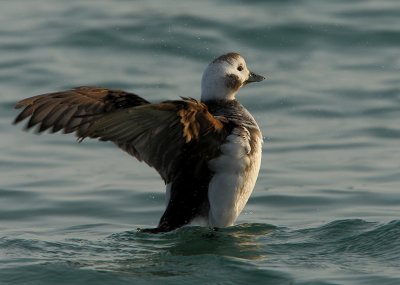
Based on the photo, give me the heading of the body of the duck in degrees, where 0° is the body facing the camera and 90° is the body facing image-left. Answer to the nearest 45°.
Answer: approximately 270°
